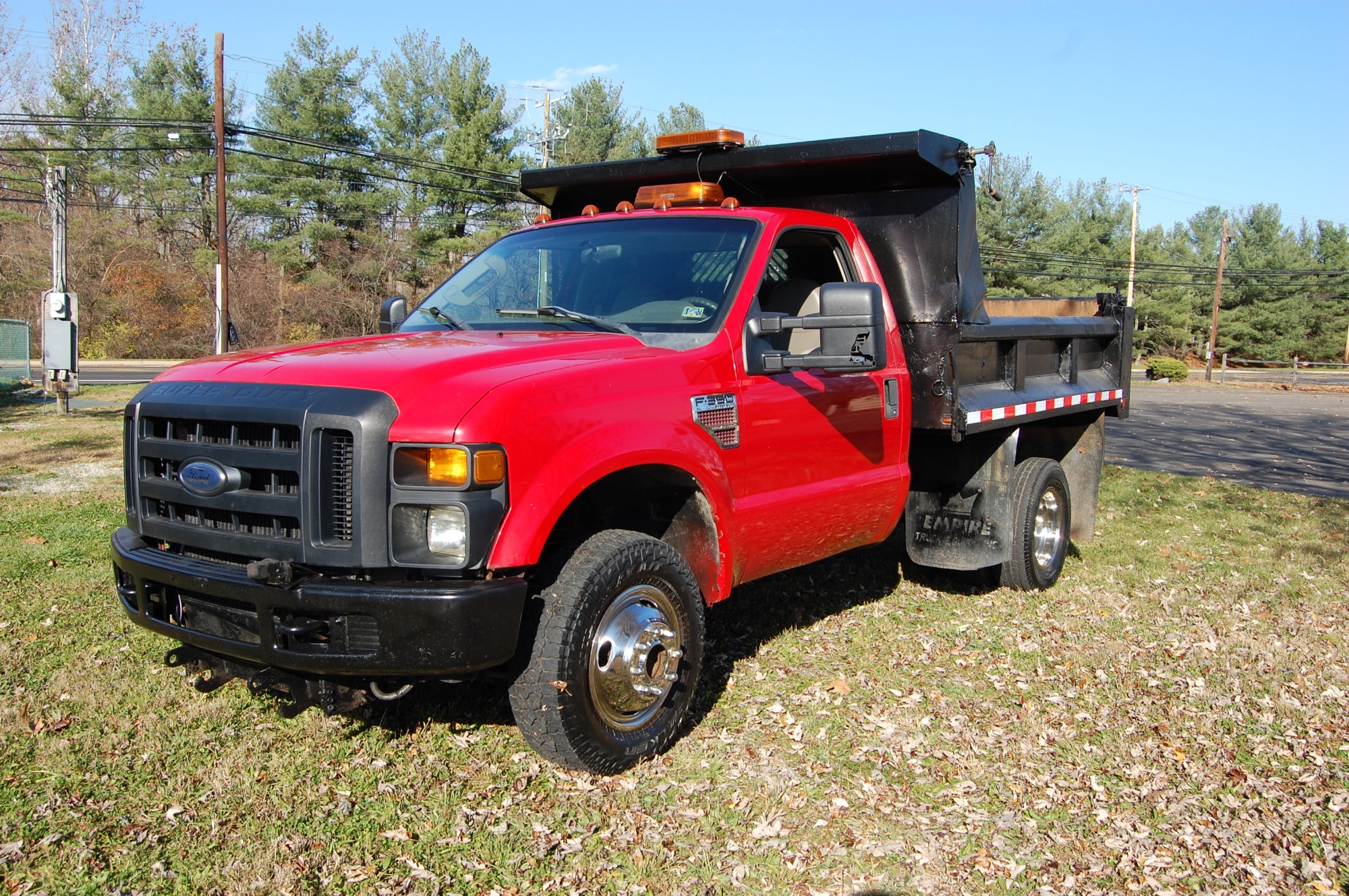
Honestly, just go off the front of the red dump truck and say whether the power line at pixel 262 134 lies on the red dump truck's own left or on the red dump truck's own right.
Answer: on the red dump truck's own right

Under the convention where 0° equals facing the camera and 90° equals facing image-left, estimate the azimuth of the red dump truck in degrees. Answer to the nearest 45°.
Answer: approximately 45°

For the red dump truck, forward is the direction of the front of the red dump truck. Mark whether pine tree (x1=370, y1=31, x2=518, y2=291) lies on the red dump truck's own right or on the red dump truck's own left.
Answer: on the red dump truck's own right

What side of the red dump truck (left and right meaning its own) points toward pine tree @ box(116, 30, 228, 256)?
right

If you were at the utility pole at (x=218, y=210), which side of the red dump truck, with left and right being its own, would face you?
right

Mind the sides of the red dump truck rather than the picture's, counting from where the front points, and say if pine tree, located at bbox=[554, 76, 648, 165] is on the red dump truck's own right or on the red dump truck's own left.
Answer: on the red dump truck's own right

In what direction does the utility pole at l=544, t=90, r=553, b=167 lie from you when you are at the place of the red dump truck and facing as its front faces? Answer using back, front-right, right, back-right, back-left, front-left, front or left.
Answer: back-right

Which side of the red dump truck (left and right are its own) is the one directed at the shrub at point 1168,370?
back

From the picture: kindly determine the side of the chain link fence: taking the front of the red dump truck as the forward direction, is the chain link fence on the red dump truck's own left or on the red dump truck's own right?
on the red dump truck's own right

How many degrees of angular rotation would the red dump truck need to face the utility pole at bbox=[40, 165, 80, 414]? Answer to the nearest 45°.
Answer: approximately 90° to its right
